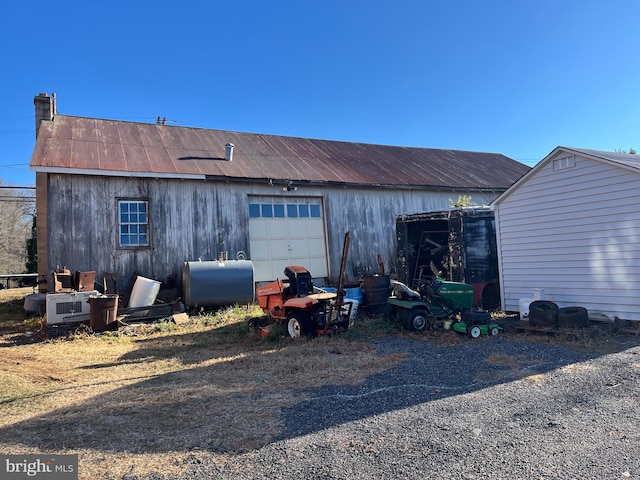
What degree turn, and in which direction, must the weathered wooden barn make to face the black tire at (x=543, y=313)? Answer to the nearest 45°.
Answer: approximately 45° to its left

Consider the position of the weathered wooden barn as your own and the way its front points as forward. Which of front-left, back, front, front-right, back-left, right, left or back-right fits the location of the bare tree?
back-right

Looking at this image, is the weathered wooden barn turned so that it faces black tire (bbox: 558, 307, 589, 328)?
no

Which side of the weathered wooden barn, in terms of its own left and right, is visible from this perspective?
front

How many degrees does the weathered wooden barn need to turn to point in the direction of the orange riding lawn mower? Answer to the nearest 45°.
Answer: approximately 45° to its left

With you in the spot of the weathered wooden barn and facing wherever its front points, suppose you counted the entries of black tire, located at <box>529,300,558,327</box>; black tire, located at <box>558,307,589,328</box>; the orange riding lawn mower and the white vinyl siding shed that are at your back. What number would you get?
0

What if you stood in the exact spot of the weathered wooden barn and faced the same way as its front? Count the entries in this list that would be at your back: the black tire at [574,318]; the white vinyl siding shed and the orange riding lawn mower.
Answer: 0

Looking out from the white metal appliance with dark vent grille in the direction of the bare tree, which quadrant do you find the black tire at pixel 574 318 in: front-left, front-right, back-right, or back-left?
back-right

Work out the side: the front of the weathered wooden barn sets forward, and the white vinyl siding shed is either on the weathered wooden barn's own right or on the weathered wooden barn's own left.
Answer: on the weathered wooden barn's own left

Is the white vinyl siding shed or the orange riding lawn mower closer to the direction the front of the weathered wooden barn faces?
the orange riding lawn mower

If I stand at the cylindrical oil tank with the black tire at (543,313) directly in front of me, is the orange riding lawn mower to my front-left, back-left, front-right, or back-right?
front-right
